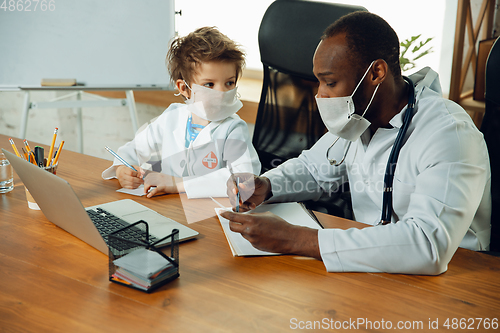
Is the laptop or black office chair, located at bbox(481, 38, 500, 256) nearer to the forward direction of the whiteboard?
the laptop

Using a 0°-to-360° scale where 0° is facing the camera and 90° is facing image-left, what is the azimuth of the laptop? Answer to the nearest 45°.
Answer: approximately 225°

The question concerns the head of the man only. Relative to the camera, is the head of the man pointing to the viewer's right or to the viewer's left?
to the viewer's left

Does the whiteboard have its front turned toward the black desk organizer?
yes

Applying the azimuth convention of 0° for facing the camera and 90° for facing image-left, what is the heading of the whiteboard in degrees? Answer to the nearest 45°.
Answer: approximately 0°

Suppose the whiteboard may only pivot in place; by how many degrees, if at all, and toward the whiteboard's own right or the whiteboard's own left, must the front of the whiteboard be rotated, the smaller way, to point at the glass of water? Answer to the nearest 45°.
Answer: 0° — it already faces it

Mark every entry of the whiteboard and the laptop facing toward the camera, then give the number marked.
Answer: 1

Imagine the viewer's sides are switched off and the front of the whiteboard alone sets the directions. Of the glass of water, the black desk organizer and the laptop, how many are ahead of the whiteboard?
3
